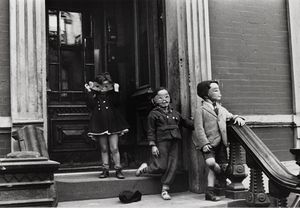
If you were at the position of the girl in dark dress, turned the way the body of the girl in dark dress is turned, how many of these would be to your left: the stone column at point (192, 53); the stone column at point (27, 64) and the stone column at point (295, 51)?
2

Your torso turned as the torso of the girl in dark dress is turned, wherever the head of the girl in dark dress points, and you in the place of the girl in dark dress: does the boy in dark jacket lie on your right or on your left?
on your left

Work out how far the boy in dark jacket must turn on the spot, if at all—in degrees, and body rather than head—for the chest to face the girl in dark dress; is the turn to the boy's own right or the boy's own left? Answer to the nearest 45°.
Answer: approximately 135° to the boy's own right

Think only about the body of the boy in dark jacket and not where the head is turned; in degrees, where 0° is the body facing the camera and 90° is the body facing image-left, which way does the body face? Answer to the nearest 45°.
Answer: approximately 315°

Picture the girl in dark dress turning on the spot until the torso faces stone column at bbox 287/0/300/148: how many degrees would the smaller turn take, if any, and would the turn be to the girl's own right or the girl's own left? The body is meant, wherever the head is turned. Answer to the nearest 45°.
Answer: approximately 90° to the girl's own left

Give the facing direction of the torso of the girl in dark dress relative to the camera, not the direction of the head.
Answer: toward the camera

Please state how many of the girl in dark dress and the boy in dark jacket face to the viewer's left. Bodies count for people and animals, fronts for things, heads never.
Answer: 0

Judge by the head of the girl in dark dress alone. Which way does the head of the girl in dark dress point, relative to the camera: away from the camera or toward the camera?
toward the camera

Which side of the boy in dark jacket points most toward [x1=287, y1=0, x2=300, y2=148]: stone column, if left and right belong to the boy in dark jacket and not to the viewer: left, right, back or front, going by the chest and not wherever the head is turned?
left

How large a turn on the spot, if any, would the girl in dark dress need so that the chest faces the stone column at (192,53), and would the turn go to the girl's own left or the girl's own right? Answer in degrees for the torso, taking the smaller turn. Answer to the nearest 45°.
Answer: approximately 90° to the girl's own left

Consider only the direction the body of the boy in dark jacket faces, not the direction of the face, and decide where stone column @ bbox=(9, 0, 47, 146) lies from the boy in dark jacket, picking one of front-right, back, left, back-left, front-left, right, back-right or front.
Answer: back-right

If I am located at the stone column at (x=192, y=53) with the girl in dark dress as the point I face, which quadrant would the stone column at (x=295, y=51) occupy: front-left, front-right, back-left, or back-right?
back-right
